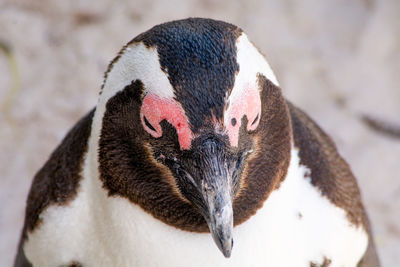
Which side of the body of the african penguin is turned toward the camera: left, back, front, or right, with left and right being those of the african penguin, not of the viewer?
front
